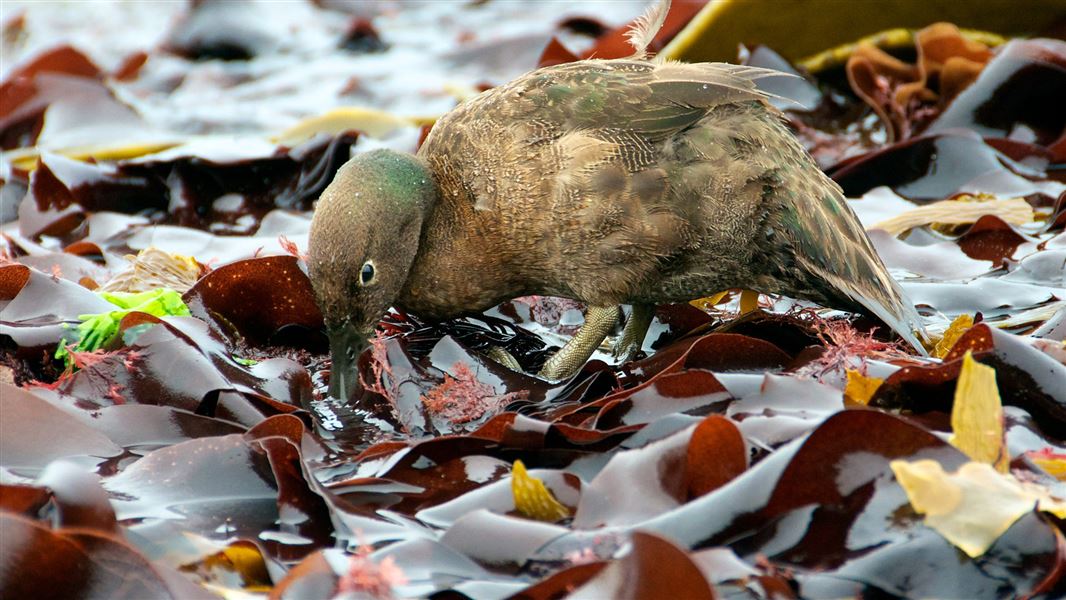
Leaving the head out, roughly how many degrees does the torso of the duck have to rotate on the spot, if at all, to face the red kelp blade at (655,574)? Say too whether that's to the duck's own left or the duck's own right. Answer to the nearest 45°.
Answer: approximately 90° to the duck's own left

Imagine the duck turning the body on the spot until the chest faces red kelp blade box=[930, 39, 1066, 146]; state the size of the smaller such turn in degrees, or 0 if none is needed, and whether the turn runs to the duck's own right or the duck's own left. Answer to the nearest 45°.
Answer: approximately 135° to the duck's own right

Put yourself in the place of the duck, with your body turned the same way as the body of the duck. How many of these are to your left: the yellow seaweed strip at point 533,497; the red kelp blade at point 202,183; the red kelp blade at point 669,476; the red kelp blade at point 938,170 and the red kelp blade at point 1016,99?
2

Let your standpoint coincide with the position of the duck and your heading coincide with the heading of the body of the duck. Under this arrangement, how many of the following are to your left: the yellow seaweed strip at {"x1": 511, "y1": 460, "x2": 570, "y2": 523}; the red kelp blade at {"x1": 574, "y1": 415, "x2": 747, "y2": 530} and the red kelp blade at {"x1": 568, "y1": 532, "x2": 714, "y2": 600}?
3

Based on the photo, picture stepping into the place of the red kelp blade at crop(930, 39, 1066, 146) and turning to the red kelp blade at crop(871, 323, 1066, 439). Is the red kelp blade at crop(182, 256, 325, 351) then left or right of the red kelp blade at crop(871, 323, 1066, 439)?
right

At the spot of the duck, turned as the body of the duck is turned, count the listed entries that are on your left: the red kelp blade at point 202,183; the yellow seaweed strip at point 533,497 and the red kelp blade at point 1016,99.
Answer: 1

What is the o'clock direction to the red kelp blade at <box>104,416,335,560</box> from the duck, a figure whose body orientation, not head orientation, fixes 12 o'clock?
The red kelp blade is roughly at 10 o'clock from the duck.

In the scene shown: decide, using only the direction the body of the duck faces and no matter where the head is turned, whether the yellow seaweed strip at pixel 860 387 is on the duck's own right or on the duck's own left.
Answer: on the duck's own left

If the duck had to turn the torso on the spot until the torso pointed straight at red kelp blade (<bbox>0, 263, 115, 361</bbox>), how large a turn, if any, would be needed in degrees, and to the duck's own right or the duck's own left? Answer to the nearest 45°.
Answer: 0° — it already faces it

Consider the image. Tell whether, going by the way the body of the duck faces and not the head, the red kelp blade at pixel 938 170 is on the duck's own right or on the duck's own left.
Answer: on the duck's own right

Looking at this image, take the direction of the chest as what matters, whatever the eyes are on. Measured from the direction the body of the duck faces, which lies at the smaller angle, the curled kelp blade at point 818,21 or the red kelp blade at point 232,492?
the red kelp blade

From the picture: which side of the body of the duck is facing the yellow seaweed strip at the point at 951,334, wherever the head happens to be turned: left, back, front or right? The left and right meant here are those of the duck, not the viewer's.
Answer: back

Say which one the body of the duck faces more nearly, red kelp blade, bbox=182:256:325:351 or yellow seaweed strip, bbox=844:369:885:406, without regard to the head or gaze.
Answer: the red kelp blade

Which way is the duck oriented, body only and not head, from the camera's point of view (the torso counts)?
to the viewer's left

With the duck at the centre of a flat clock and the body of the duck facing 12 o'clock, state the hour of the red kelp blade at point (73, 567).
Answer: The red kelp blade is roughly at 10 o'clock from the duck.

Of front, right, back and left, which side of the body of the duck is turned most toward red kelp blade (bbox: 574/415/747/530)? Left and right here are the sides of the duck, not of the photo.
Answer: left
